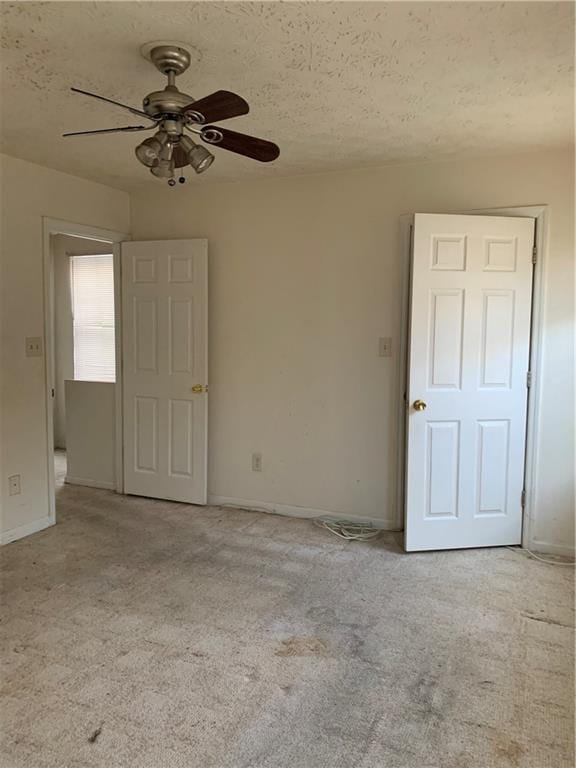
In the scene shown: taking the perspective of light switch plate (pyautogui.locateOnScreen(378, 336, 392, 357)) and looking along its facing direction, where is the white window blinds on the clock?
The white window blinds is roughly at 4 o'clock from the light switch plate.

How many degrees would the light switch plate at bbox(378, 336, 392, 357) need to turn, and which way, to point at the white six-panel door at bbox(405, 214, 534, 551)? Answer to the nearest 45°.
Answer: approximately 45° to its left

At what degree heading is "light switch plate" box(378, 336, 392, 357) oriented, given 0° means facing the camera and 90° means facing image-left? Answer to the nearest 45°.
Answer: approximately 0°

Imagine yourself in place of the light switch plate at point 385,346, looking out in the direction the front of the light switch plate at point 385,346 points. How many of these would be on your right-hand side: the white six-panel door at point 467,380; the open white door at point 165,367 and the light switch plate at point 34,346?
2

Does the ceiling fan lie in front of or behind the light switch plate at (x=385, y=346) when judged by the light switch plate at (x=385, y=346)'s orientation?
in front

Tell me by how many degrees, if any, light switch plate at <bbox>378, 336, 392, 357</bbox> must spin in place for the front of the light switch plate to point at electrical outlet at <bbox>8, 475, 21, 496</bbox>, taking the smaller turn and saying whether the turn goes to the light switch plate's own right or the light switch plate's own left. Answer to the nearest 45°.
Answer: approximately 90° to the light switch plate's own right

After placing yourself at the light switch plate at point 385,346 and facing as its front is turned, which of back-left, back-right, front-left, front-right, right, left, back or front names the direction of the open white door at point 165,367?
right

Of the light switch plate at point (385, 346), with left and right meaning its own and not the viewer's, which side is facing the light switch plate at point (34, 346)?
right
